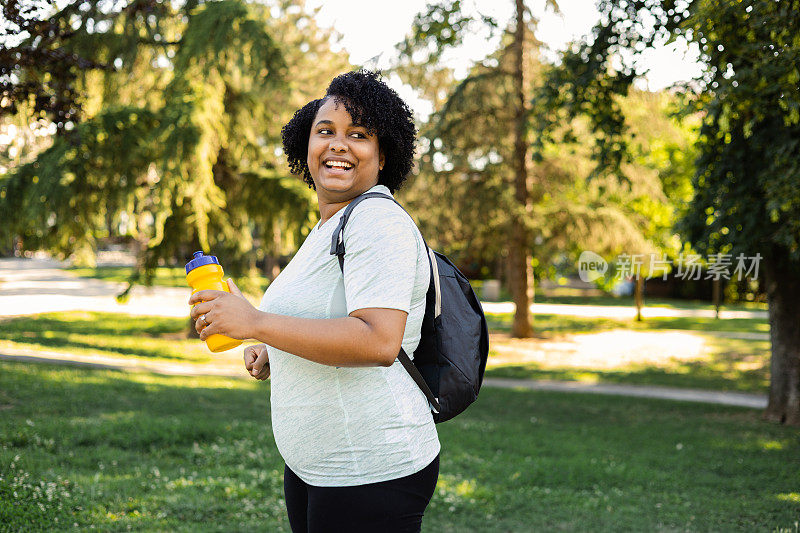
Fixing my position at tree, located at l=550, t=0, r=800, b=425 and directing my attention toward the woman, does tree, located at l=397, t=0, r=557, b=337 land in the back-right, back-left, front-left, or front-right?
back-right

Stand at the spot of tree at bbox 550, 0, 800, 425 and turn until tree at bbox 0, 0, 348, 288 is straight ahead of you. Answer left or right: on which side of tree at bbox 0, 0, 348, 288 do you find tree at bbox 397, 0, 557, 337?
right

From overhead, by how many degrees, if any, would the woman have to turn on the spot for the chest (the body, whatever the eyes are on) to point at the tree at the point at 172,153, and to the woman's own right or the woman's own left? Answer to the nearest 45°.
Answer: approximately 90° to the woman's own right

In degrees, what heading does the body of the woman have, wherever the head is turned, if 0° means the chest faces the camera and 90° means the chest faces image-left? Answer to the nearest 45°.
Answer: approximately 90°

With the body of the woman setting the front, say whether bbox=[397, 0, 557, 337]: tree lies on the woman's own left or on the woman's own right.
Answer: on the woman's own right

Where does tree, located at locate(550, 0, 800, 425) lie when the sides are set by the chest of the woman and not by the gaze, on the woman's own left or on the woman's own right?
on the woman's own right

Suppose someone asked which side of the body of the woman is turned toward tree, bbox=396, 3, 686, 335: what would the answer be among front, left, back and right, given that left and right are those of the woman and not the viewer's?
right
